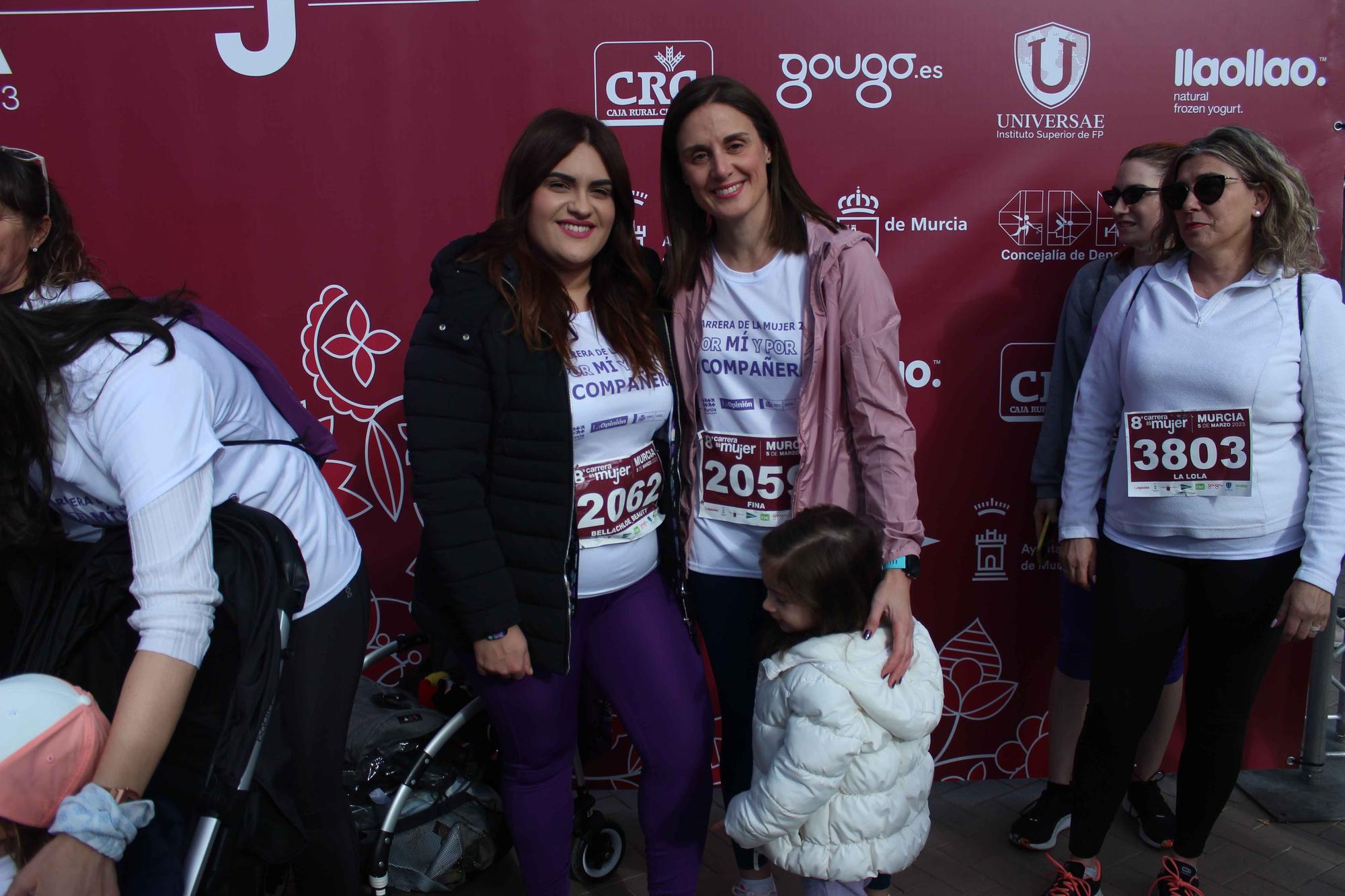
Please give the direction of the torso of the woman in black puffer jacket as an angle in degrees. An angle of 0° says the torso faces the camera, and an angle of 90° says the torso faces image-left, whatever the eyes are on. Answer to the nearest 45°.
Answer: approximately 315°

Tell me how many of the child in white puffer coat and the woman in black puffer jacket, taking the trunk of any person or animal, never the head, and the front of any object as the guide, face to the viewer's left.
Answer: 1

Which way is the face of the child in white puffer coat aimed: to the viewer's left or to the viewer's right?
to the viewer's left

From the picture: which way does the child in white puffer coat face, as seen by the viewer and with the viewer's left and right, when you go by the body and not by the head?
facing to the left of the viewer

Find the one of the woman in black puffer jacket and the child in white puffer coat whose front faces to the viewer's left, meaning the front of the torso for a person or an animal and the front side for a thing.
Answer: the child in white puffer coat

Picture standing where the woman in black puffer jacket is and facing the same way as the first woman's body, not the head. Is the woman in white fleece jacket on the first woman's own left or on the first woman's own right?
on the first woman's own left

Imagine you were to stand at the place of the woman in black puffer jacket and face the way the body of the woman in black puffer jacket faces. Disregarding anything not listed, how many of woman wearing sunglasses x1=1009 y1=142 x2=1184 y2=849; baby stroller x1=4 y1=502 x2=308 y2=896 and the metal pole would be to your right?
1

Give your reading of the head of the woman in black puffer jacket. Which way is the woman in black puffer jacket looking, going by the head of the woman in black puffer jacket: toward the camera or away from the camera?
toward the camera

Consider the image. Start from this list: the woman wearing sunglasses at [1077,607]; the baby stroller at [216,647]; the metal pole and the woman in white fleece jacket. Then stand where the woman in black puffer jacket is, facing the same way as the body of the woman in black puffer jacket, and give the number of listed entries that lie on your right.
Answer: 1

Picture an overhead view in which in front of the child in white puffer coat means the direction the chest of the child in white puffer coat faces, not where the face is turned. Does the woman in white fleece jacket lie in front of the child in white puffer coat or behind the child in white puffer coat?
behind

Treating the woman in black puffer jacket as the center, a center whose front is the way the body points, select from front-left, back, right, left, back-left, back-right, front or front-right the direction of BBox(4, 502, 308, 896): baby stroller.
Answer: right
